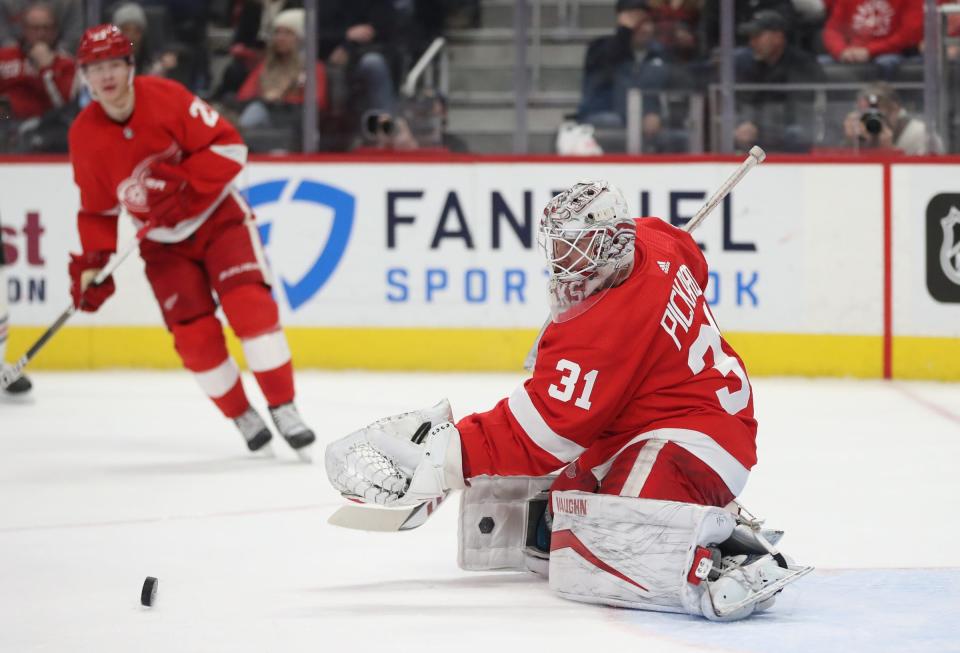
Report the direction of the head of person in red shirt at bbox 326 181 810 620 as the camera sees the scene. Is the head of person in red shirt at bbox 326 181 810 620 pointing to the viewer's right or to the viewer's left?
to the viewer's left

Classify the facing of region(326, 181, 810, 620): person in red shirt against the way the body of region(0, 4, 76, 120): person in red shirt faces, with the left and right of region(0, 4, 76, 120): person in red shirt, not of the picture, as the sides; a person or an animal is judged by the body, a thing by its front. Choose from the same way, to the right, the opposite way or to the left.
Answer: to the right

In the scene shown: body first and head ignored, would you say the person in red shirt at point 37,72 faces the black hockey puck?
yes

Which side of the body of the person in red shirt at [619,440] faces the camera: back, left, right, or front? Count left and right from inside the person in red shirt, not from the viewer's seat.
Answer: left

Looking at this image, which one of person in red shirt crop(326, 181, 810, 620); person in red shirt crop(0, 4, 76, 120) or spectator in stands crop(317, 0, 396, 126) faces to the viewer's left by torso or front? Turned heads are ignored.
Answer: person in red shirt crop(326, 181, 810, 620)

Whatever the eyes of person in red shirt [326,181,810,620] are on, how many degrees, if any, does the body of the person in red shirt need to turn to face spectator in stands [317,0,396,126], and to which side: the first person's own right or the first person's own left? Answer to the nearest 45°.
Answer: approximately 90° to the first person's own right

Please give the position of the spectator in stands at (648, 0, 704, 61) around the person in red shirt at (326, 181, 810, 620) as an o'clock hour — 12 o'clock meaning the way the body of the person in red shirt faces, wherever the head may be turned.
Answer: The spectator in stands is roughly at 3 o'clock from the person in red shirt.
